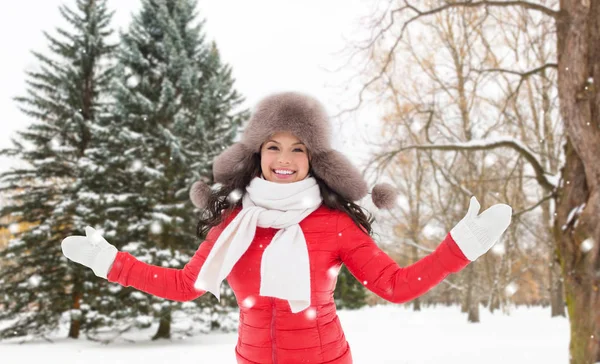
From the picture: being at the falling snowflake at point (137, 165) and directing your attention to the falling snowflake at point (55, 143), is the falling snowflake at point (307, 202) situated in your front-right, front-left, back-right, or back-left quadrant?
back-left

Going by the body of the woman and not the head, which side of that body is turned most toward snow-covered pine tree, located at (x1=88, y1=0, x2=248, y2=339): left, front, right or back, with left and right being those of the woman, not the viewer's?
back

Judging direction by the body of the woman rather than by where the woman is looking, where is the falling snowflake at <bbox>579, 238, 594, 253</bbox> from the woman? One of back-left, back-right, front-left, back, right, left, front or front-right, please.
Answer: back-left

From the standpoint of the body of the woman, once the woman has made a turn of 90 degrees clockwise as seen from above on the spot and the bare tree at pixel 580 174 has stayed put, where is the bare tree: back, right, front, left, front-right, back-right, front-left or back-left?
back-right

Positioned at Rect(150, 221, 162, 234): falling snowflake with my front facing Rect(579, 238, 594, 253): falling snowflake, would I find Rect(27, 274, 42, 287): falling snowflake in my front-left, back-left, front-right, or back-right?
back-right

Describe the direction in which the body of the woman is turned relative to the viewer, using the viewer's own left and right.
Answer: facing the viewer

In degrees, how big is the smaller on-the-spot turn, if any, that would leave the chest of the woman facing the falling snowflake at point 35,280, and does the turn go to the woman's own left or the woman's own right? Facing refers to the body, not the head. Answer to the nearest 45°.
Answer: approximately 135° to the woman's own right

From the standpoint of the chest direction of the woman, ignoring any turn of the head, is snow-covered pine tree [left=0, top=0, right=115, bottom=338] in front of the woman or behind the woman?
behind
